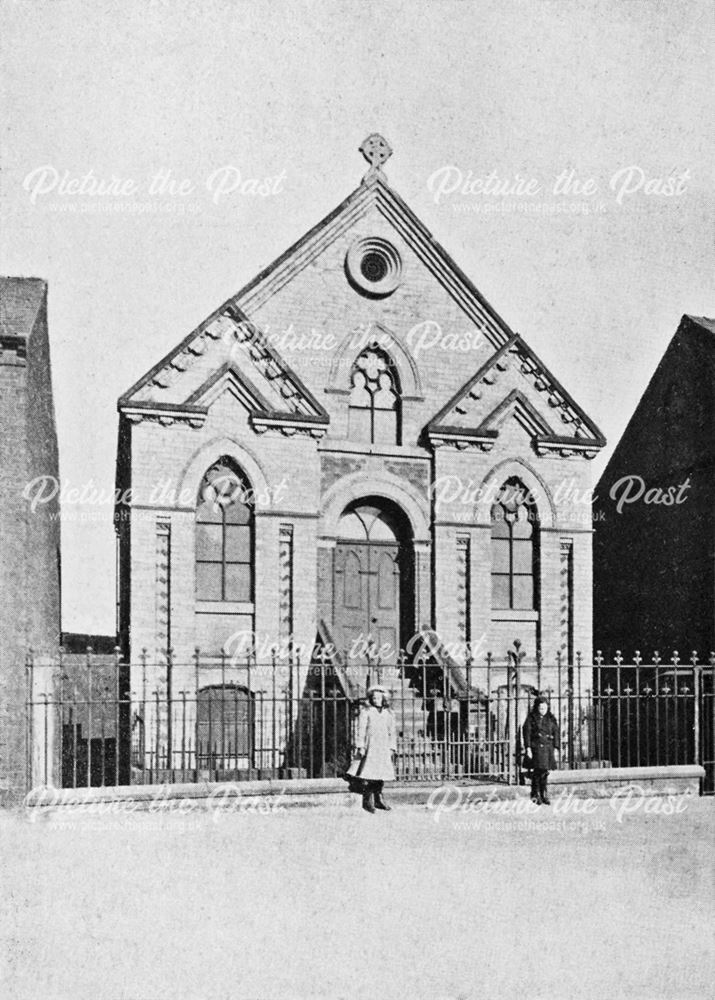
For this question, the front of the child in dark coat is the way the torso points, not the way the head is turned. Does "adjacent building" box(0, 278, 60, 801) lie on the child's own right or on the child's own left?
on the child's own right

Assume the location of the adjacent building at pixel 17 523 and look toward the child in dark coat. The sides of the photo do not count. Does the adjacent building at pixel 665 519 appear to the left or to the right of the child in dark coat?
left

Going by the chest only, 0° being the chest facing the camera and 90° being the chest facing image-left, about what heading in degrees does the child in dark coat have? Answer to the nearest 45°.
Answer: approximately 0°

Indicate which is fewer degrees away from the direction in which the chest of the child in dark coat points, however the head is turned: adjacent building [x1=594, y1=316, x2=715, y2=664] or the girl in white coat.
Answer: the girl in white coat

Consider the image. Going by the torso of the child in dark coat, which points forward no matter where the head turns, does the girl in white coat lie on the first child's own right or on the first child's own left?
on the first child's own right

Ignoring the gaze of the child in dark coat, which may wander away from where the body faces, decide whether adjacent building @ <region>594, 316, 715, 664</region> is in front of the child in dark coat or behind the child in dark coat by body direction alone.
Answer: behind
